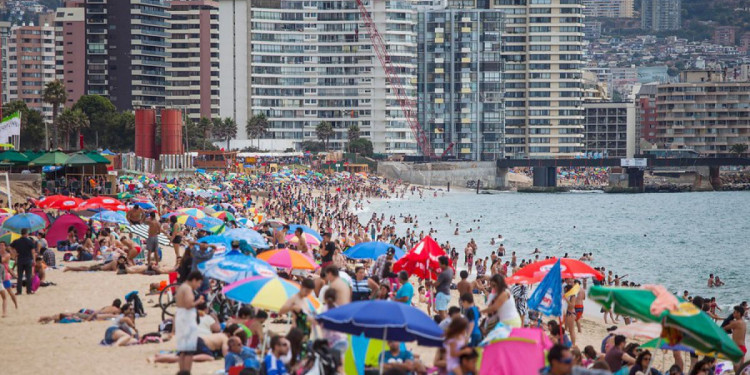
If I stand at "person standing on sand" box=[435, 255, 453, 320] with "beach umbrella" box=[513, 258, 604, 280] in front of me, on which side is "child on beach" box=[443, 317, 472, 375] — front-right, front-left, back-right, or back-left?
back-right

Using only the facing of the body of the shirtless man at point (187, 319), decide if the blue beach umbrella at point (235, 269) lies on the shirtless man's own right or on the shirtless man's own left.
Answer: on the shirtless man's own left

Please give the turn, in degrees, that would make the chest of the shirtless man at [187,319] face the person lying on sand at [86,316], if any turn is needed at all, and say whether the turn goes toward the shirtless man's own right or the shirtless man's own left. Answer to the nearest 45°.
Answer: approximately 90° to the shirtless man's own left

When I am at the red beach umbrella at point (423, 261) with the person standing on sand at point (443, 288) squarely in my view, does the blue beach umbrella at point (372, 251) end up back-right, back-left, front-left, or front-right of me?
back-right
